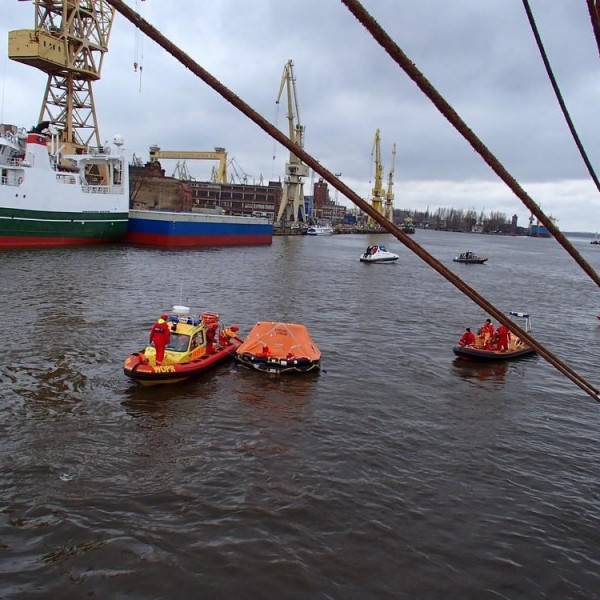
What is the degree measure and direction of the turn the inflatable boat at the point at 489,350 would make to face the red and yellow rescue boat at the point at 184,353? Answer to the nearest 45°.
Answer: approximately 45° to its left

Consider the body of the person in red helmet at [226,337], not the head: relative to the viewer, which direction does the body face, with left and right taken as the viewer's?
facing to the right of the viewer

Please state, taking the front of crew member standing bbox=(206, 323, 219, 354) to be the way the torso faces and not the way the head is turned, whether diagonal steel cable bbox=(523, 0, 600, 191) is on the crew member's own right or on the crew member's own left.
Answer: on the crew member's own right

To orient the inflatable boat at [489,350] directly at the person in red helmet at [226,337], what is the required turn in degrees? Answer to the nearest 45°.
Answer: approximately 45° to its left

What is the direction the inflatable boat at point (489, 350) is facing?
to the viewer's left

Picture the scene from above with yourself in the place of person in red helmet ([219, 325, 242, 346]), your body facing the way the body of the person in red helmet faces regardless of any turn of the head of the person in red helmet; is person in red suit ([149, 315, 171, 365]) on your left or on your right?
on your right

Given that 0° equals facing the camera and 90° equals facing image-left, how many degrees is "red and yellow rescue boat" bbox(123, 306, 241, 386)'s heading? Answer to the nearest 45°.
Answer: approximately 45°

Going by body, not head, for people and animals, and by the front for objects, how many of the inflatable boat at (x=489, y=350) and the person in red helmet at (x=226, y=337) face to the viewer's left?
1
